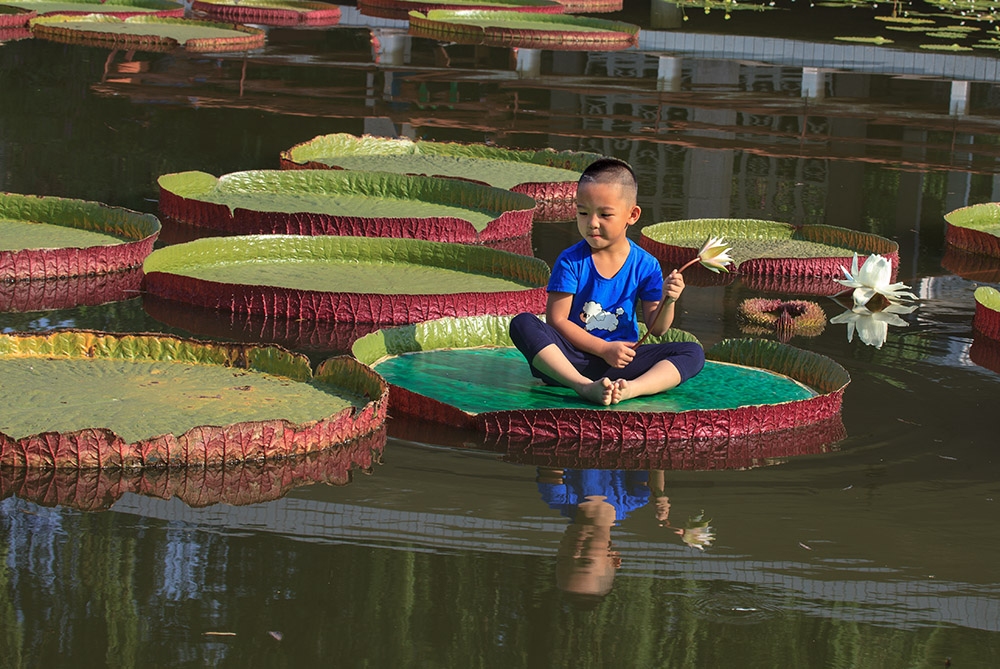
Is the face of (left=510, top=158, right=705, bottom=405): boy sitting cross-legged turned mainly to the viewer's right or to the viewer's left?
to the viewer's left

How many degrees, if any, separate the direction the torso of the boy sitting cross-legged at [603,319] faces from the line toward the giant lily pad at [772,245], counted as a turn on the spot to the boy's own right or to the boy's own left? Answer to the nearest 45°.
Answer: approximately 180°

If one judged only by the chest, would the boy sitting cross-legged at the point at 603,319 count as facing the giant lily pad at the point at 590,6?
no

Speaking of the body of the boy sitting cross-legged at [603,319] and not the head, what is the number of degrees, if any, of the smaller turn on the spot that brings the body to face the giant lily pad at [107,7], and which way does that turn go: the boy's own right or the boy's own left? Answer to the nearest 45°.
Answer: approximately 135° to the boy's own right

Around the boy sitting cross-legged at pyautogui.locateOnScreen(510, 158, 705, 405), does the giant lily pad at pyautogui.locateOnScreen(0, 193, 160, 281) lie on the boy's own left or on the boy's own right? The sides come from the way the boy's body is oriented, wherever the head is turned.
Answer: on the boy's own right

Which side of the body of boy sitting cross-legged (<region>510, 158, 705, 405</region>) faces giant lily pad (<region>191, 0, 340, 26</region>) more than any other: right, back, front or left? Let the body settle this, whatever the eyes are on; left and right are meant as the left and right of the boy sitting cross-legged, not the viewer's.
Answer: back

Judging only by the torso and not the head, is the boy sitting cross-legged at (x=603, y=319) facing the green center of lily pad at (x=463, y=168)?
no

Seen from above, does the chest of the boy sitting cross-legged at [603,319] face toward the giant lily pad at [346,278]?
no

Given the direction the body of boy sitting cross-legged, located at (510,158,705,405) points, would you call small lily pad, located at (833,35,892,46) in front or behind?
behind

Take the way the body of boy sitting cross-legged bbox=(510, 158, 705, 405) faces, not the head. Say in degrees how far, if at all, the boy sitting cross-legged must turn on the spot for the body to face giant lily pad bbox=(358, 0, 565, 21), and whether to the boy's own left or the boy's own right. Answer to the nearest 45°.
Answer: approximately 180°

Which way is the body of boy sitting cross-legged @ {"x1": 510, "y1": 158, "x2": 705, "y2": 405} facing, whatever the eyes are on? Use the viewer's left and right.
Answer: facing the viewer

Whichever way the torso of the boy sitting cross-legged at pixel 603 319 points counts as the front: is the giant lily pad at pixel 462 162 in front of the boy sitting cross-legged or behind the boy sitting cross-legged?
behind

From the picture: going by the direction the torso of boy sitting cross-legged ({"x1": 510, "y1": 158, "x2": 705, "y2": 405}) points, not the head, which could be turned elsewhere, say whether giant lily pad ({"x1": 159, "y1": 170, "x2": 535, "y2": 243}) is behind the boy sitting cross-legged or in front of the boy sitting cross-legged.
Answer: behind
